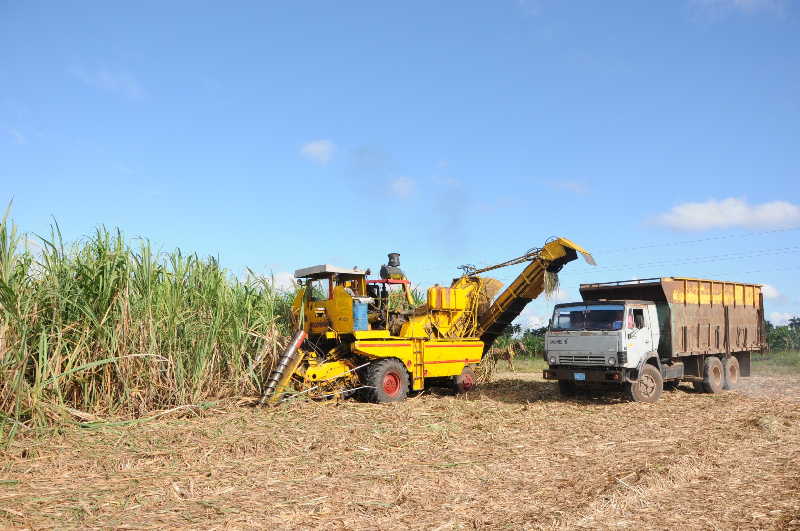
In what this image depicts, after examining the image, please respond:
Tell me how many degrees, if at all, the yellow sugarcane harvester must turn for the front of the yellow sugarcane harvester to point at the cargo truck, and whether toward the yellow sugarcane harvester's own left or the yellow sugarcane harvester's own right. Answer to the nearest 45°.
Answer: approximately 135° to the yellow sugarcane harvester's own left

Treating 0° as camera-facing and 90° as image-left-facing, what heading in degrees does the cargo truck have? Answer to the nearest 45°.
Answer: approximately 45°

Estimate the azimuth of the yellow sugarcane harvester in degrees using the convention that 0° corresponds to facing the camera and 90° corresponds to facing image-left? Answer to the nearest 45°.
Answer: approximately 45°
